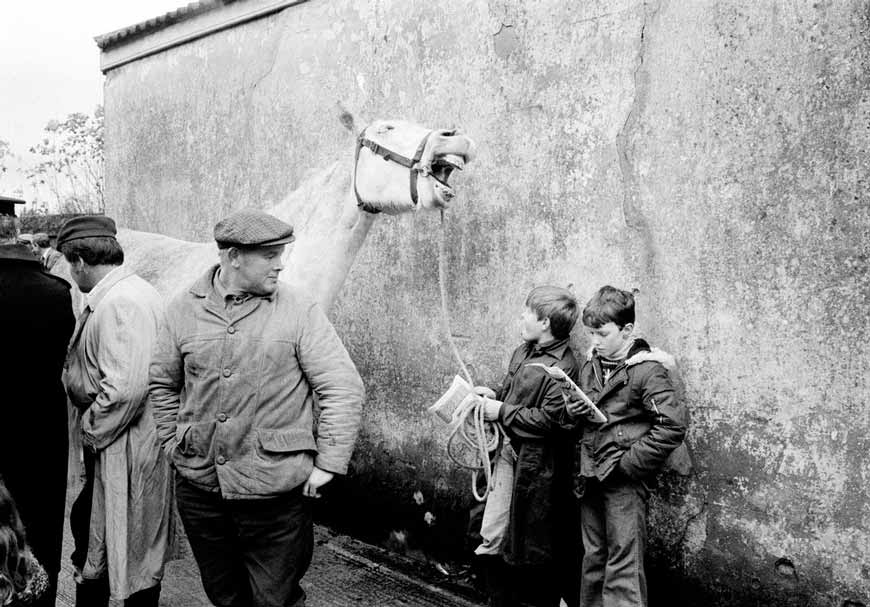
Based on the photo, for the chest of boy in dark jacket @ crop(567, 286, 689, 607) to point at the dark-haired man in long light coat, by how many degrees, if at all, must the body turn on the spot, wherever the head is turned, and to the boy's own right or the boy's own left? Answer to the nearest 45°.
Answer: approximately 45° to the boy's own right

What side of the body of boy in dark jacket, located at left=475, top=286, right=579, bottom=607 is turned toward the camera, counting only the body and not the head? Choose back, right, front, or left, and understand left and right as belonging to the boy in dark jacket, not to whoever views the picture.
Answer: left

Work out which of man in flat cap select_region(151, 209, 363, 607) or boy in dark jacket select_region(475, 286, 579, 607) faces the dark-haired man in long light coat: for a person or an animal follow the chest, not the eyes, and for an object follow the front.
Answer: the boy in dark jacket

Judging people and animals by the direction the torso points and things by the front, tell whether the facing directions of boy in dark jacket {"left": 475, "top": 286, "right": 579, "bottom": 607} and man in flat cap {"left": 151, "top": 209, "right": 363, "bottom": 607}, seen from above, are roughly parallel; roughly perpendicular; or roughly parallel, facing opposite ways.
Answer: roughly perpendicular

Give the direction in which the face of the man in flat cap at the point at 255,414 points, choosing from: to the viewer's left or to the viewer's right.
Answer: to the viewer's right

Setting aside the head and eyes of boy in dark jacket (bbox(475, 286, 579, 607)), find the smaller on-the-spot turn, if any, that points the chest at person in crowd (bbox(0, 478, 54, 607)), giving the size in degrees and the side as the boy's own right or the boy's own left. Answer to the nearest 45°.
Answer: approximately 45° to the boy's own left
